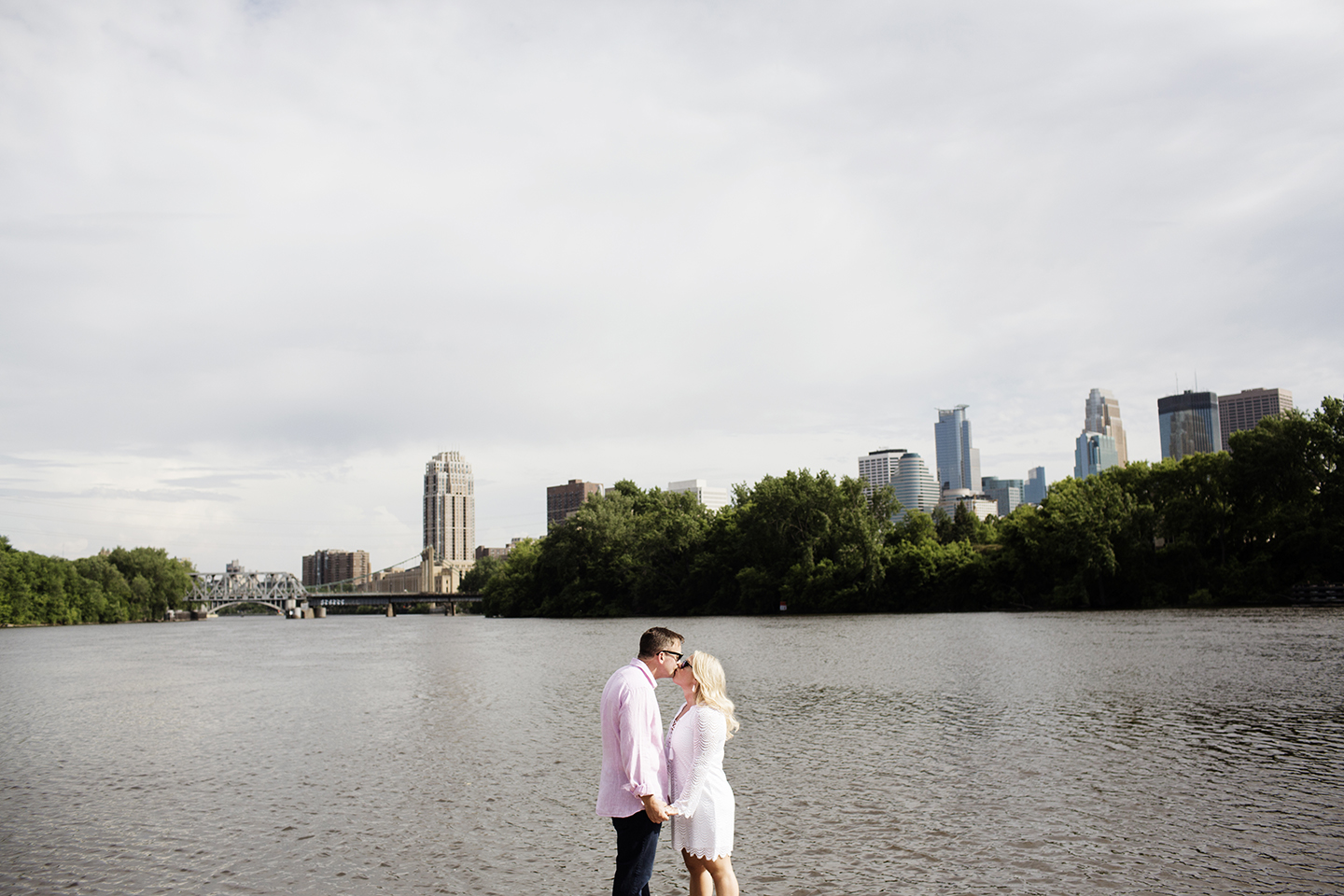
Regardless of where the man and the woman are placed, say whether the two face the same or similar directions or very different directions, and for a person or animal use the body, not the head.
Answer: very different directions

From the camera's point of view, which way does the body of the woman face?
to the viewer's left

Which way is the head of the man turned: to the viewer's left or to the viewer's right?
to the viewer's right

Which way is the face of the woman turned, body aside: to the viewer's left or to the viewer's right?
to the viewer's left

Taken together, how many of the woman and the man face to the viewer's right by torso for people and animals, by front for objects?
1

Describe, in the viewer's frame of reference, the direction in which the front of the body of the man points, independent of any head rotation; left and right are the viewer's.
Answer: facing to the right of the viewer
